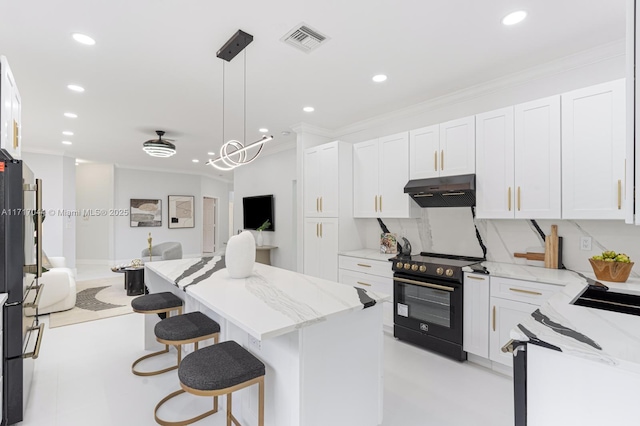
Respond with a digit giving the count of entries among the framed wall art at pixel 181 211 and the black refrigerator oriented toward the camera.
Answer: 1

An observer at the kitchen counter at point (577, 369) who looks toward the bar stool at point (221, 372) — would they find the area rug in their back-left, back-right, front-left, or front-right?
front-right

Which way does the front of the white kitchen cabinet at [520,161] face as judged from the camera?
facing the viewer and to the left of the viewer

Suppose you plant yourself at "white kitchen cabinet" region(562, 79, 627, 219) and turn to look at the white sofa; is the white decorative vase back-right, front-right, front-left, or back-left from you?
front-left

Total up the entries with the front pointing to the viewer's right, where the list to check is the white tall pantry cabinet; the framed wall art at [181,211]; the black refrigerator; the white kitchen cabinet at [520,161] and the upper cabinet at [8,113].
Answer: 2

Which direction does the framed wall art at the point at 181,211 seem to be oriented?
toward the camera

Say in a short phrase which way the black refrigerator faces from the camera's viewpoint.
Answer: facing to the right of the viewer

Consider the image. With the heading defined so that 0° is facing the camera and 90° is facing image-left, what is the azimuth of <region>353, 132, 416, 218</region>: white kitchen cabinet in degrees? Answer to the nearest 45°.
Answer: approximately 45°

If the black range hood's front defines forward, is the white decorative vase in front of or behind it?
in front
